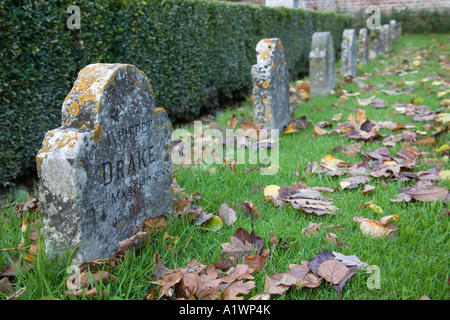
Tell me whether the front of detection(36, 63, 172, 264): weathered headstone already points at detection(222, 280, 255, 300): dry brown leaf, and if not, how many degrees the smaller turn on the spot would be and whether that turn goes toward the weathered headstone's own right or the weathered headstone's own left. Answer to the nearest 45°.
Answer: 0° — it already faces it

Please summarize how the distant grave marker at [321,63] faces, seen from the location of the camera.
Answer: facing to the right of the viewer

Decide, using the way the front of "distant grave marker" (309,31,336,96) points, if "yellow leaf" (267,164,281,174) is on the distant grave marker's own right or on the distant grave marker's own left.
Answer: on the distant grave marker's own right

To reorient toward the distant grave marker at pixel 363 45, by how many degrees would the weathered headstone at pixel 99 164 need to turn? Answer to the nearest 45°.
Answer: approximately 90° to its left

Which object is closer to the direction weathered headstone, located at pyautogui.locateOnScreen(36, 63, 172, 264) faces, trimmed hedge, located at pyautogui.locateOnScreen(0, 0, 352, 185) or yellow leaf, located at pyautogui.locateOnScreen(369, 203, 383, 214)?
the yellow leaf

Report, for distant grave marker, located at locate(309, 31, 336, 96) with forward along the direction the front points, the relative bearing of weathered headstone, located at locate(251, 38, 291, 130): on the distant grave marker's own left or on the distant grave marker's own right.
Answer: on the distant grave marker's own right

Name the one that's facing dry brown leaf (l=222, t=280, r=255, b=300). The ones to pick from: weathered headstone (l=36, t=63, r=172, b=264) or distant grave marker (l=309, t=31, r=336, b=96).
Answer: the weathered headstone

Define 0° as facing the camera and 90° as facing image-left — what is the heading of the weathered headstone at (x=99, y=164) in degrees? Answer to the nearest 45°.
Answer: approximately 315°
